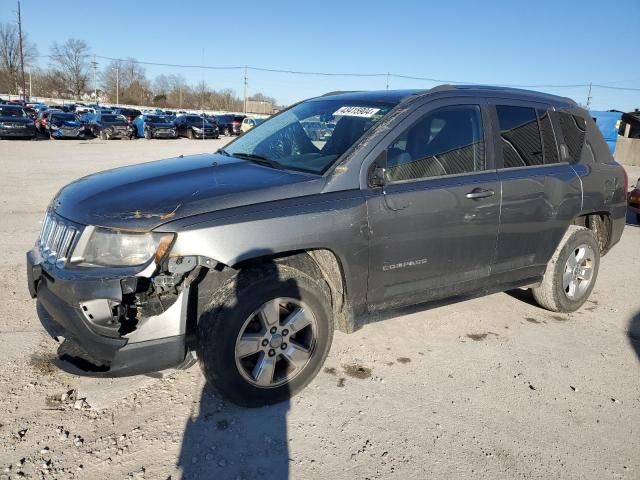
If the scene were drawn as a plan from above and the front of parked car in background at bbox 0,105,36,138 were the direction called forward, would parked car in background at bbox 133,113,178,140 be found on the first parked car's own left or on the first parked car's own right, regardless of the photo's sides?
on the first parked car's own left

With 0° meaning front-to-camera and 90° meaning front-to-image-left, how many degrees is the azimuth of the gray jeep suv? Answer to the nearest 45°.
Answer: approximately 45°

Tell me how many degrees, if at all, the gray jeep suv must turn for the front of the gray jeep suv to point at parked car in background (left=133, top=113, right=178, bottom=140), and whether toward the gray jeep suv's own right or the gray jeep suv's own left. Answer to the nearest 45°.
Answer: approximately 135° to the gray jeep suv's own right

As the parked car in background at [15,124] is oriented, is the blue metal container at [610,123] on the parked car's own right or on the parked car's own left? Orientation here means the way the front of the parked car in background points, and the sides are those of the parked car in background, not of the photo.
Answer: on the parked car's own left

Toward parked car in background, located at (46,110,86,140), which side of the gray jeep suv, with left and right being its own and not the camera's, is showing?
right

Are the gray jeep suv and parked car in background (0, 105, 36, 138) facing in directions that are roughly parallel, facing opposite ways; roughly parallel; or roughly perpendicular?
roughly perpendicular

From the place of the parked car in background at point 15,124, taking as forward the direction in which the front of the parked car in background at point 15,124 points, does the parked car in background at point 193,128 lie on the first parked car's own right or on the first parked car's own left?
on the first parked car's own left

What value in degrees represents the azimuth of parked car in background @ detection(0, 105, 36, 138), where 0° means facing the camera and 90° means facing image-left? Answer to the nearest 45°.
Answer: approximately 0°

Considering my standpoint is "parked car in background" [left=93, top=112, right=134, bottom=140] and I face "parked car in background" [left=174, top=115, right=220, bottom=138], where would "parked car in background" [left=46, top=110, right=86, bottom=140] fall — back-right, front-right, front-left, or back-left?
back-left

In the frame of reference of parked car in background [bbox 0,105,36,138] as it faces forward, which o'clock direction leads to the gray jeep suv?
The gray jeep suv is roughly at 12 o'clock from the parked car in background.

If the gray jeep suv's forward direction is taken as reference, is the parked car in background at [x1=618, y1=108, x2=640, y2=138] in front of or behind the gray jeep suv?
behind
